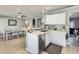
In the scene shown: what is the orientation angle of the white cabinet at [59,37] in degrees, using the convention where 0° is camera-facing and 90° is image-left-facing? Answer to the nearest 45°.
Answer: approximately 45°

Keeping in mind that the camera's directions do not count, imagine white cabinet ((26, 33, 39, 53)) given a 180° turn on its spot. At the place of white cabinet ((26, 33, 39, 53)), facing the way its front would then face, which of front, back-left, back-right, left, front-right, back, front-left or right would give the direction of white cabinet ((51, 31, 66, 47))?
right

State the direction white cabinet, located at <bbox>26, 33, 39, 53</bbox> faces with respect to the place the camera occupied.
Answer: facing the viewer and to the right of the viewer

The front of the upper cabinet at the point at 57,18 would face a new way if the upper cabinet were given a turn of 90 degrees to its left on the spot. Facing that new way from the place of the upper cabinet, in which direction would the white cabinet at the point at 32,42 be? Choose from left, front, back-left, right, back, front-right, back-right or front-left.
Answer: right

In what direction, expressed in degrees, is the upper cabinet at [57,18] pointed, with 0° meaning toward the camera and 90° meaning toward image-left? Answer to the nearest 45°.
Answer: approximately 45°

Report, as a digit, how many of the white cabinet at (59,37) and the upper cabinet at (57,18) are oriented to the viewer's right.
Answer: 0

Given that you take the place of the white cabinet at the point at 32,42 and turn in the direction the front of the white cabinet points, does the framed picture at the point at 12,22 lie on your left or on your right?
on your right

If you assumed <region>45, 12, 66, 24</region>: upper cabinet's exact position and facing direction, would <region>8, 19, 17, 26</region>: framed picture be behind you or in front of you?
in front
